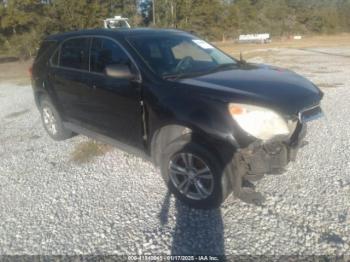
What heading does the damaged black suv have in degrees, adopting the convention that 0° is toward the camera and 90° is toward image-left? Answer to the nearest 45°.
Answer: approximately 315°
